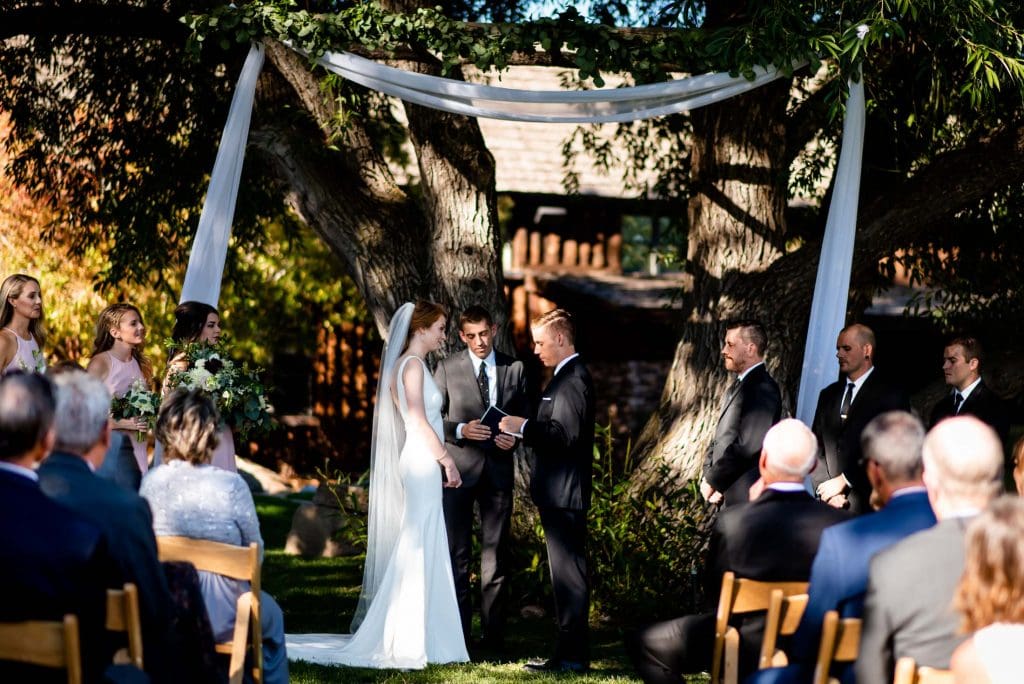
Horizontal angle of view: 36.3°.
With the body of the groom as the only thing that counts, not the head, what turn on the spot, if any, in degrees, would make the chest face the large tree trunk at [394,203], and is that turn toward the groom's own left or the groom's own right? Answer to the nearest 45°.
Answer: approximately 45° to the groom's own right

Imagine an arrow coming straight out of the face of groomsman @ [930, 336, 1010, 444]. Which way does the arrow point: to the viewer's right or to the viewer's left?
to the viewer's left

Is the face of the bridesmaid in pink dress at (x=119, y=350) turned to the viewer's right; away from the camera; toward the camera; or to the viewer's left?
to the viewer's right

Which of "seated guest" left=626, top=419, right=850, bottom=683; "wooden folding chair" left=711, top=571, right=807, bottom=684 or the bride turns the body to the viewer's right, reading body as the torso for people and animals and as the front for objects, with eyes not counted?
the bride

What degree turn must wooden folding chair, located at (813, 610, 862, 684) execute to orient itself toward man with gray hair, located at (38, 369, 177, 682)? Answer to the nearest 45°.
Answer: approximately 45° to its left

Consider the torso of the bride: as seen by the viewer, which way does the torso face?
to the viewer's right

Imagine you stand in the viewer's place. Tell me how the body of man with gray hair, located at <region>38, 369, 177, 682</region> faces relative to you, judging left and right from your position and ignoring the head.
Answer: facing away from the viewer and to the right of the viewer

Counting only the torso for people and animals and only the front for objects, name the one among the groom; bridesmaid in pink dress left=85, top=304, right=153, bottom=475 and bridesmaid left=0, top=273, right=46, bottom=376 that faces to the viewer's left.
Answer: the groom

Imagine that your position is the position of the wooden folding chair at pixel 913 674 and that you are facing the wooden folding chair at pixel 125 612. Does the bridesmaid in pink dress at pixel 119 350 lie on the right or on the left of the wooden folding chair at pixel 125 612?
right
